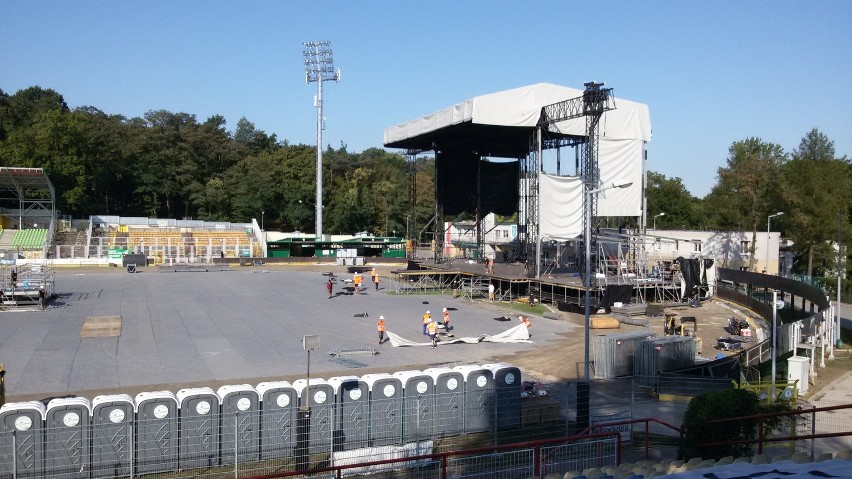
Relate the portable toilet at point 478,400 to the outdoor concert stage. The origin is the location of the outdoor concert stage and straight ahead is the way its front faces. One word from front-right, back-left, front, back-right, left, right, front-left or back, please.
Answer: front-left

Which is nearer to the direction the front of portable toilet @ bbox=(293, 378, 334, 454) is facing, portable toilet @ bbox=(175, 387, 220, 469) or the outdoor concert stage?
the portable toilet

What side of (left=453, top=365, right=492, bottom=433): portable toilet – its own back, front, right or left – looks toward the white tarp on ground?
back

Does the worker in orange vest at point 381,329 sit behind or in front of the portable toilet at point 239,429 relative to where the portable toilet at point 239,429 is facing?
behind

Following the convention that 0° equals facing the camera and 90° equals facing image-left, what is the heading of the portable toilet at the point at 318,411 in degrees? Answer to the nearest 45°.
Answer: approximately 0°

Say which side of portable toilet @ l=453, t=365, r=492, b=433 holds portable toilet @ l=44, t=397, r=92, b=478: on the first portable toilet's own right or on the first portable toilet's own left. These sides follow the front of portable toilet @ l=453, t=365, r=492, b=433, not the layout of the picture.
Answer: on the first portable toilet's own right

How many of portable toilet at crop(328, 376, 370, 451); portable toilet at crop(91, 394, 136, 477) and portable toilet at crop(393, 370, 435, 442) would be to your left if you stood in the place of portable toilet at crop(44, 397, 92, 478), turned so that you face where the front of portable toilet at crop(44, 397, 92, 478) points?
3

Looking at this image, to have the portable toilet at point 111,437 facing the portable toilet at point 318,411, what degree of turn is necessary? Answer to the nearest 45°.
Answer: approximately 90° to its left

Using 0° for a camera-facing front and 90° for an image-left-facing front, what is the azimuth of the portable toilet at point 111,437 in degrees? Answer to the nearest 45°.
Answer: approximately 0°

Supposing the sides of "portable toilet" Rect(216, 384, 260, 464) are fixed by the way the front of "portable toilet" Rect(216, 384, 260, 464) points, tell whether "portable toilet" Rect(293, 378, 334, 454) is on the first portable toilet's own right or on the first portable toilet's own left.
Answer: on the first portable toilet's own left

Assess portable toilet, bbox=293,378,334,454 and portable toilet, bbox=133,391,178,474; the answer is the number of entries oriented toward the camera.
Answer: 2

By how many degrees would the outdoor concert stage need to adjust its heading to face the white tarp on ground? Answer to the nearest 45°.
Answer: approximately 45° to its left

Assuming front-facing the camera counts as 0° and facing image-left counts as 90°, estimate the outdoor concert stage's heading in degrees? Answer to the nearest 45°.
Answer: approximately 45°

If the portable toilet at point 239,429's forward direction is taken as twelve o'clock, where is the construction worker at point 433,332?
The construction worker is roughly at 7 o'clock from the portable toilet.

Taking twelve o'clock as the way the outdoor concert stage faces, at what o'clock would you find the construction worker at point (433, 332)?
The construction worker is roughly at 11 o'clock from the outdoor concert stage.
